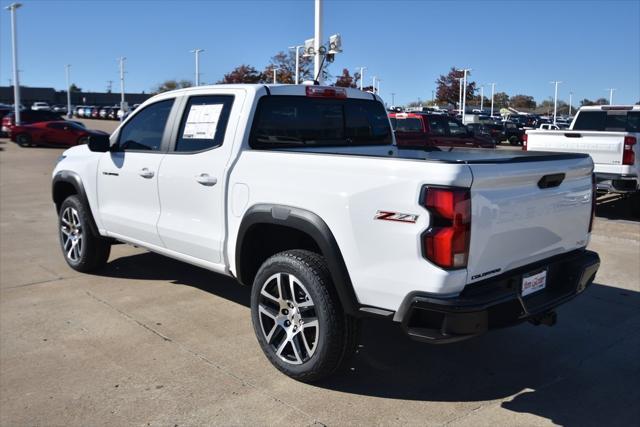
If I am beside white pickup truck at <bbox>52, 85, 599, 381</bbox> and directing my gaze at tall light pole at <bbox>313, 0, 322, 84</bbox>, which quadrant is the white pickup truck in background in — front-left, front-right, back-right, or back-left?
front-right

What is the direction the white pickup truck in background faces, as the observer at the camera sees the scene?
facing away from the viewer and to the right of the viewer

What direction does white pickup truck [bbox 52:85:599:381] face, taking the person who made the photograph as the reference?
facing away from the viewer and to the left of the viewer

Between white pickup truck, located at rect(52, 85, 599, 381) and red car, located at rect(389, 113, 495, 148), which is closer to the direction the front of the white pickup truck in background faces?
the red car

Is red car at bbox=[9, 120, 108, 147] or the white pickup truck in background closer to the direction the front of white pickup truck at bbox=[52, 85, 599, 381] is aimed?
the red car

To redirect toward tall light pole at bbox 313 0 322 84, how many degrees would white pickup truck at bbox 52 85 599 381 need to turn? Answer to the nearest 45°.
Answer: approximately 45° to its right

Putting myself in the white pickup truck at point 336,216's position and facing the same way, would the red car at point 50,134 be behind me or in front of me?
in front

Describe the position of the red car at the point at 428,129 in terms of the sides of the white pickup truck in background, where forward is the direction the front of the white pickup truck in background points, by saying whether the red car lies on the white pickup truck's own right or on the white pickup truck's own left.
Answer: on the white pickup truck's own left

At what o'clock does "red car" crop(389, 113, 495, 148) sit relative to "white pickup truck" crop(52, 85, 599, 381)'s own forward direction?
The red car is roughly at 2 o'clock from the white pickup truck.
